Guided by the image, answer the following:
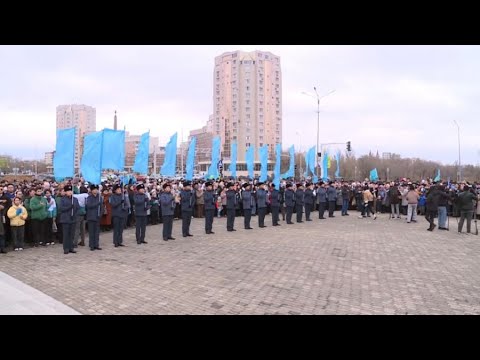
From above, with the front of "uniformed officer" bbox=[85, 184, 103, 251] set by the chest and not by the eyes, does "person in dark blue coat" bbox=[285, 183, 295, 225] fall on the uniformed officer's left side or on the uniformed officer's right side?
on the uniformed officer's left side

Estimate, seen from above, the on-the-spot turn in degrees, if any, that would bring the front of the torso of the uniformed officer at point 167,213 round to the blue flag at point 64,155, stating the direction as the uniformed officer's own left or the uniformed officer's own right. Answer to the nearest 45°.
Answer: approximately 135° to the uniformed officer's own right

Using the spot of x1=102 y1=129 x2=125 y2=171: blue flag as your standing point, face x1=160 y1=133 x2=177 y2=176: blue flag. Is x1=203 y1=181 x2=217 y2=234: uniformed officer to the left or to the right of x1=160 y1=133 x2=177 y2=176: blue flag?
right

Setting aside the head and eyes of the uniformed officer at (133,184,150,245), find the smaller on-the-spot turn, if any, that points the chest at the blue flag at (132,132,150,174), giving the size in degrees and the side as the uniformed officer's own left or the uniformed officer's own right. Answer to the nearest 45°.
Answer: approximately 135° to the uniformed officer's own left

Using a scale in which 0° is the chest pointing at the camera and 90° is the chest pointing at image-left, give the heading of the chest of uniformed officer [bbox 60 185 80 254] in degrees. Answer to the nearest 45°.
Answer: approximately 315°

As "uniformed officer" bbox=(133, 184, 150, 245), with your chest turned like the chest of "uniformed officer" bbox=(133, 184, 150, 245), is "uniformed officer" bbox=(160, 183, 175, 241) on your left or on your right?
on your left
